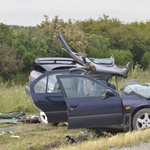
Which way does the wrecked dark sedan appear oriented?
to the viewer's right

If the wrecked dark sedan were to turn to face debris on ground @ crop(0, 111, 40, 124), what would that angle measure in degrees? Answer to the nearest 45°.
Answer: approximately 135° to its left
